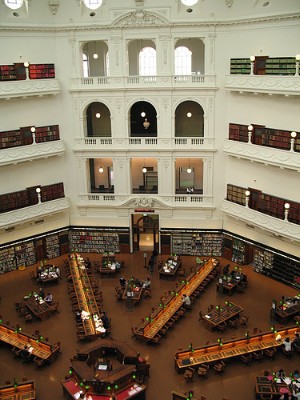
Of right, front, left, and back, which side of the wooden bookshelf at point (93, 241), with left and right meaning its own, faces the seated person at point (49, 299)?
front

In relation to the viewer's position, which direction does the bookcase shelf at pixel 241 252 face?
facing the viewer and to the left of the viewer

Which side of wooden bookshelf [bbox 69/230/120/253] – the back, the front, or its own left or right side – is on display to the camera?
front

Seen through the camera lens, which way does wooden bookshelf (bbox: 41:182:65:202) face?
facing the viewer and to the right of the viewer

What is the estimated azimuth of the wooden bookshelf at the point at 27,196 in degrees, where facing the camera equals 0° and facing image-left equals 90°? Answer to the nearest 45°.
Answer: approximately 315°

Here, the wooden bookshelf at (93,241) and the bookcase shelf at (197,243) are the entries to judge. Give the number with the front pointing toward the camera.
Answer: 2

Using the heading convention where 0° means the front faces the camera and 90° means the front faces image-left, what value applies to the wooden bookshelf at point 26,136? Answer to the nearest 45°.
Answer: approximately 315°

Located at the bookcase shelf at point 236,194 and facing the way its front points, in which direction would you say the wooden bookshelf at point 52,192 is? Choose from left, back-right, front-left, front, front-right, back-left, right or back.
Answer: front-right

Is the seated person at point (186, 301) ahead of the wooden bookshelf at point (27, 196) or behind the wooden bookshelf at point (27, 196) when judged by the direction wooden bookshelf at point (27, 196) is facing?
ahead

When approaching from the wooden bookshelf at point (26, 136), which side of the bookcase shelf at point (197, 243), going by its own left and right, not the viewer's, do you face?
right

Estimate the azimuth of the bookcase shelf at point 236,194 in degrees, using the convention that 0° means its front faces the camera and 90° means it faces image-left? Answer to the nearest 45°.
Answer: approximately 45°

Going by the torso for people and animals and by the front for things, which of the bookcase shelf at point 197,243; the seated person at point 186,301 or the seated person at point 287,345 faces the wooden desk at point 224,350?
the bookcase shelf

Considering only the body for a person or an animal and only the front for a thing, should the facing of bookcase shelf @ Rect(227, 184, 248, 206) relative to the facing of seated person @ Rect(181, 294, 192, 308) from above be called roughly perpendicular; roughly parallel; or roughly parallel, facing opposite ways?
roughly perpendicular

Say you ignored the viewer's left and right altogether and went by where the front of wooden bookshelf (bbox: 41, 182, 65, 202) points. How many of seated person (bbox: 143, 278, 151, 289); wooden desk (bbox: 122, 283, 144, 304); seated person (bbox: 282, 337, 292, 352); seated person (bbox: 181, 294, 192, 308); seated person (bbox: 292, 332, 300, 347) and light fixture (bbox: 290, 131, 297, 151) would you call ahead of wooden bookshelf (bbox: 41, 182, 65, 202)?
6
